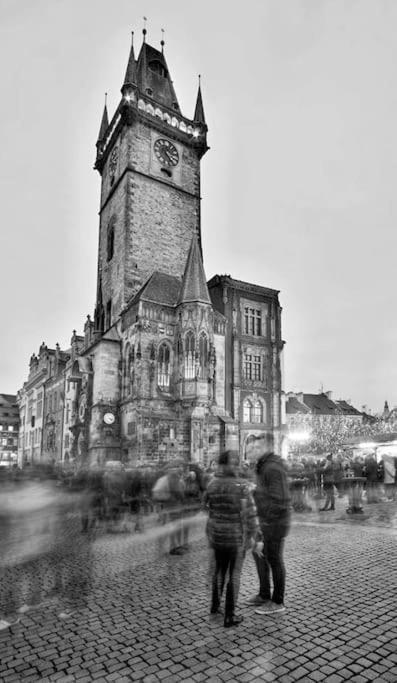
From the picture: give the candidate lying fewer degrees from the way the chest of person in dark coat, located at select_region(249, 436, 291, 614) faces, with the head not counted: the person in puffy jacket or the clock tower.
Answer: the person in puffy jacket

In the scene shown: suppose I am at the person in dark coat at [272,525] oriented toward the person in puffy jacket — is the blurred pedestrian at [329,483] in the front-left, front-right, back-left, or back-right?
back-right

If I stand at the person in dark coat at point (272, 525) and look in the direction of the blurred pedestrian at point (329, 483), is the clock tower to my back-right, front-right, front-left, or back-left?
front-left

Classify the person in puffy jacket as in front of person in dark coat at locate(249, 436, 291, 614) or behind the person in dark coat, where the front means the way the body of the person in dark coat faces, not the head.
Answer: in front

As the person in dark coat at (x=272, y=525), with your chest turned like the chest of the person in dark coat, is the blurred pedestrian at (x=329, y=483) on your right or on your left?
on your right

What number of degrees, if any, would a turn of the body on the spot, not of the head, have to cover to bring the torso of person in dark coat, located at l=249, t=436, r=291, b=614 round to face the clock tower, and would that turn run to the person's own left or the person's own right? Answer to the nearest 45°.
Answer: approximately 90° to the person's own right

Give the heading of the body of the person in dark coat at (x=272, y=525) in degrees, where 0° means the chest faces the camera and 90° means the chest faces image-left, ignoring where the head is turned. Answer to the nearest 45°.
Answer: approximately 90°

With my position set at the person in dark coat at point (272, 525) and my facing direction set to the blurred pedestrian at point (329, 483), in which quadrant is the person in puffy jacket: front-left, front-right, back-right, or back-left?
back-left

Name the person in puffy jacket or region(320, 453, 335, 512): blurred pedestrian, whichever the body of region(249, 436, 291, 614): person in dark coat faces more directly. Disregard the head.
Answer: the person in puffy jacket
